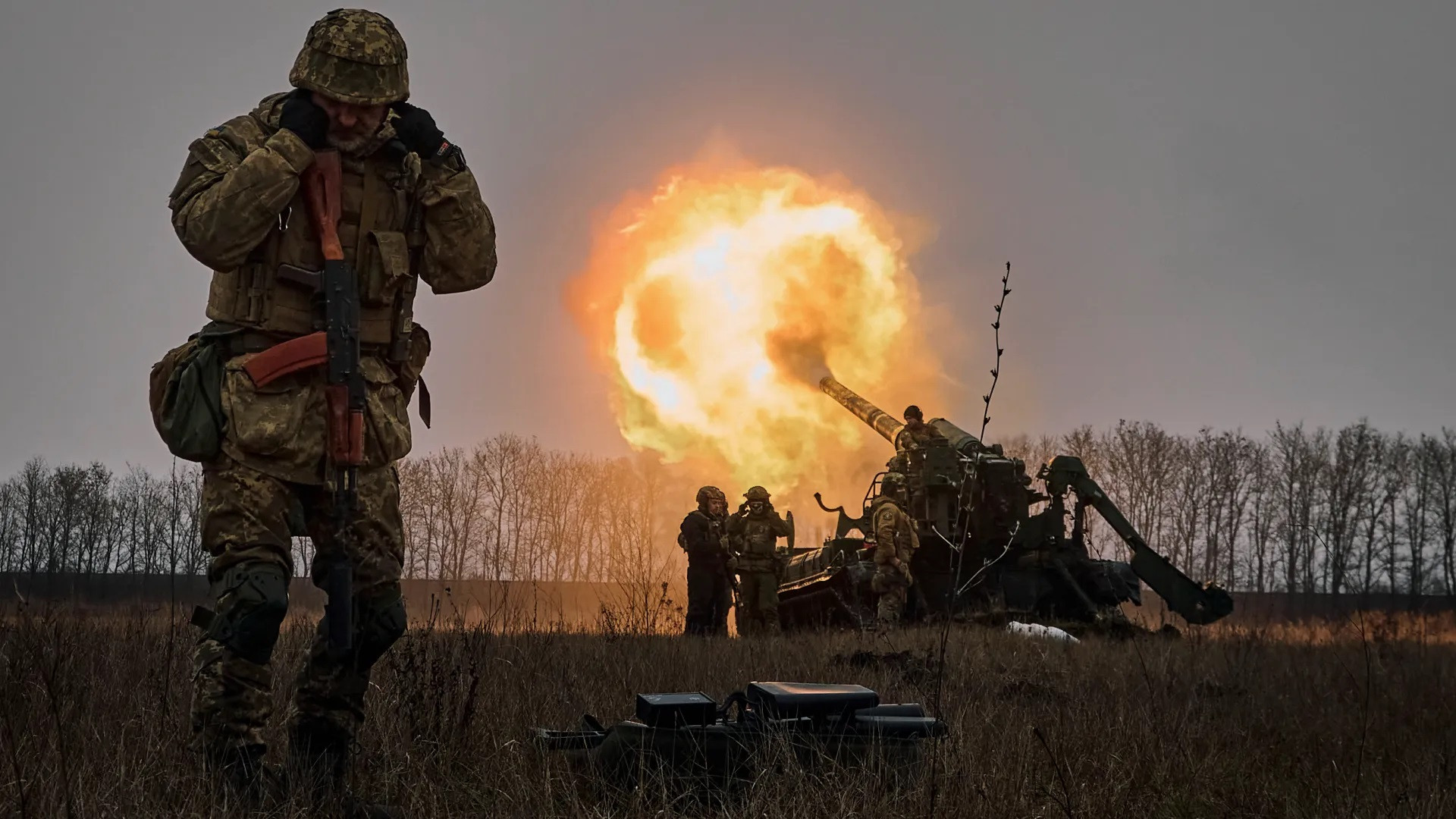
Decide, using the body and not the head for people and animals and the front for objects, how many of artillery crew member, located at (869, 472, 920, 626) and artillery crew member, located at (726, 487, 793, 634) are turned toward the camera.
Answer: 1

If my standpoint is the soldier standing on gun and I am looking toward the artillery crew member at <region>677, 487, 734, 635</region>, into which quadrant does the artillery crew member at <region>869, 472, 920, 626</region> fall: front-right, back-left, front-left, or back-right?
front-left

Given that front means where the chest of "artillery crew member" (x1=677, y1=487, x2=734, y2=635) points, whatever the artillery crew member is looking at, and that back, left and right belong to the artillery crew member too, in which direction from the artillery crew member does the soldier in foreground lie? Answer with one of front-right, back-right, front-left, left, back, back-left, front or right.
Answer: front-right

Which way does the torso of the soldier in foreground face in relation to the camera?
toward the camera

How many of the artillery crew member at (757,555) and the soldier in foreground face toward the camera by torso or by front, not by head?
2

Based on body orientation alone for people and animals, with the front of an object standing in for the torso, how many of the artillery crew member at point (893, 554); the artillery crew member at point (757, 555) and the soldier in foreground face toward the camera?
2

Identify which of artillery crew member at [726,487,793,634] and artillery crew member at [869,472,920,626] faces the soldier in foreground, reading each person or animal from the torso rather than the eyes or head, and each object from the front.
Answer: artillery crew member at [726,487,793,634]

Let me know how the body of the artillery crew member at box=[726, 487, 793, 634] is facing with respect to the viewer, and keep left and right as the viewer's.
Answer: facing the viewer

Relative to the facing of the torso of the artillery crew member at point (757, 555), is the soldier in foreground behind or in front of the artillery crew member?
in front
